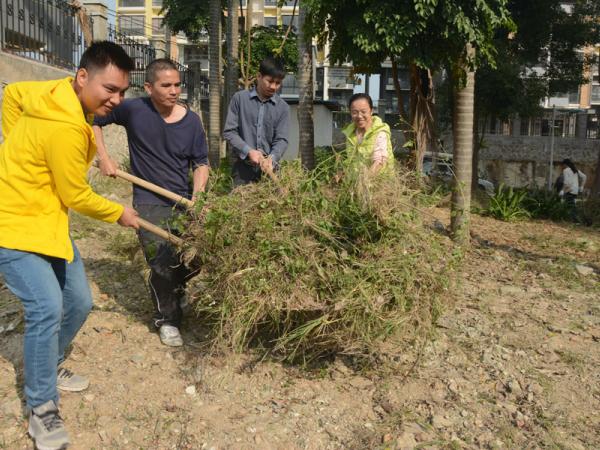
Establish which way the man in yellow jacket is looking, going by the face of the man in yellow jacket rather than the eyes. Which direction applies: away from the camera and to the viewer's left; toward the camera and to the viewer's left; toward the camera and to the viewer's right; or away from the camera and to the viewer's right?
toward the camera and to the viewer's right

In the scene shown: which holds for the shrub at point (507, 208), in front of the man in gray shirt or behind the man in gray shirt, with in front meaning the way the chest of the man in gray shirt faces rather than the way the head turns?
behind

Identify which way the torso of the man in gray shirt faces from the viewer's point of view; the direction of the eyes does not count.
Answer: toward the camera

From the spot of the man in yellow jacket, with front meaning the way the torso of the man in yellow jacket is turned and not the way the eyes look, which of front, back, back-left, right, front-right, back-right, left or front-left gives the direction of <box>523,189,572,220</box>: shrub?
front-left

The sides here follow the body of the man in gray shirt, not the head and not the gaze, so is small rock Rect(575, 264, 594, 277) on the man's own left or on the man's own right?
on the man's own left

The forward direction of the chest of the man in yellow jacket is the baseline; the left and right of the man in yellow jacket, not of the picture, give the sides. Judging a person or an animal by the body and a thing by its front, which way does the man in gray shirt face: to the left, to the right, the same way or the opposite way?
to the right

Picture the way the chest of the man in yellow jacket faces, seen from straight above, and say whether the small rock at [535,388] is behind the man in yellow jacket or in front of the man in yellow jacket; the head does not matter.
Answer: in front

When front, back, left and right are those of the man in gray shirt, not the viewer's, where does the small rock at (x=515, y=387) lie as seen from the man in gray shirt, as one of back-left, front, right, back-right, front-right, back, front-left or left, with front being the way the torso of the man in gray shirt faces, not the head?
front-left

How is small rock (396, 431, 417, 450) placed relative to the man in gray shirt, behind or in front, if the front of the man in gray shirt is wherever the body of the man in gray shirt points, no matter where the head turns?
in front

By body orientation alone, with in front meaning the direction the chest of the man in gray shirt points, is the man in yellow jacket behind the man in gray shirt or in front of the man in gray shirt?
in front

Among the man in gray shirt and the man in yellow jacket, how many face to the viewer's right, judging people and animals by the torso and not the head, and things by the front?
1

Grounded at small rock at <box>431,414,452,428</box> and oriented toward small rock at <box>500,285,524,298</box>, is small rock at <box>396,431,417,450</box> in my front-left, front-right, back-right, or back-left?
back-left

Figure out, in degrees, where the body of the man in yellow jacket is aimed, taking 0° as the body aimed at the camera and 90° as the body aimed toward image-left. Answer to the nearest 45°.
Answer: approximately 270°

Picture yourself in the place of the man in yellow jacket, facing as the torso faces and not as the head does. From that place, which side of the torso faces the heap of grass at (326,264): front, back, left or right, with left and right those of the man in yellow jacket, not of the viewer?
front
